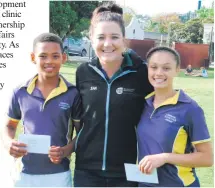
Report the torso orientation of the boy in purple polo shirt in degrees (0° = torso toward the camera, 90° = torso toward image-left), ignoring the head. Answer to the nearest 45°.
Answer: approximately 0°

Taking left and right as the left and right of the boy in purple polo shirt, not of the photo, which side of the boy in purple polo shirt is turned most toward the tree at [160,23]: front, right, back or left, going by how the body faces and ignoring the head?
back

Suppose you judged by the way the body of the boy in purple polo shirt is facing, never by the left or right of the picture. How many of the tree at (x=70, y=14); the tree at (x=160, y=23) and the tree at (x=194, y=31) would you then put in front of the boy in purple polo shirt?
0

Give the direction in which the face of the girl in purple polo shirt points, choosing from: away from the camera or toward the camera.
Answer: toward the camera

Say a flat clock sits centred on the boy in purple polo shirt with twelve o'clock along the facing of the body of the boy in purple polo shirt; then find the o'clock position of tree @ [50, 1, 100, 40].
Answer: The tree is roughly at 6 o'clock from the boy in purple polo shirt.

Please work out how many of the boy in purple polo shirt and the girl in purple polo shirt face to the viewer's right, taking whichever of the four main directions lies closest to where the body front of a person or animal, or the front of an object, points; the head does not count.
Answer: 0

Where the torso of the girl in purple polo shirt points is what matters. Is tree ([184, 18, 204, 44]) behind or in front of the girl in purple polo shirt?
behind

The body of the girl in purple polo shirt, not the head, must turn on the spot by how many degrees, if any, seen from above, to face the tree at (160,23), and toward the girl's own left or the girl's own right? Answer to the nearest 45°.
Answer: approximately 135° to the girl's own right

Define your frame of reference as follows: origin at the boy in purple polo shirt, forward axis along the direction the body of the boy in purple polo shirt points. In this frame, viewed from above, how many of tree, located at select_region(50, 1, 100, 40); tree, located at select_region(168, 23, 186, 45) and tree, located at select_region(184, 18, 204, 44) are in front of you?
0

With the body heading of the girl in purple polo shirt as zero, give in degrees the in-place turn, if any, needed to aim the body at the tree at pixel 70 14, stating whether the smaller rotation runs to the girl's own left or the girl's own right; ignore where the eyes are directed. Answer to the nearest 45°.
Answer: approximately 90° to the girl's own right

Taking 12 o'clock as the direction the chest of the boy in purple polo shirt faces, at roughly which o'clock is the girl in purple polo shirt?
The girl in purple polo shirt is roughly at 10 o'clock from the boy in purple polo shirt.

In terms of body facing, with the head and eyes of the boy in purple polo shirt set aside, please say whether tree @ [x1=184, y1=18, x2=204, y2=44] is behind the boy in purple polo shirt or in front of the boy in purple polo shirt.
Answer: behind

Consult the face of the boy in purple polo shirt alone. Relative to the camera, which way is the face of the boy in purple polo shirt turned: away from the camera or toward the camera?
toward the camera
